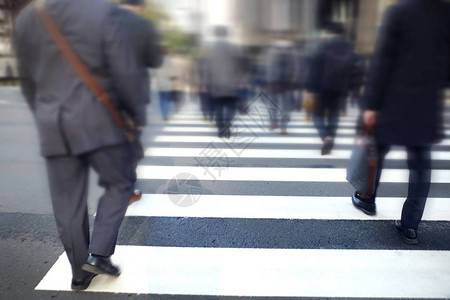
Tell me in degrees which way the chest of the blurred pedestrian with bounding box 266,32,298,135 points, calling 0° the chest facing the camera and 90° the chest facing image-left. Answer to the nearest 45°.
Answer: approximately 180°

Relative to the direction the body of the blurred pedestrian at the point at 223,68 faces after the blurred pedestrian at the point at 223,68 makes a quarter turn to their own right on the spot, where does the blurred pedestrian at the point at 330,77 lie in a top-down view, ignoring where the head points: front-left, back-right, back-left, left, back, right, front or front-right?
front-right

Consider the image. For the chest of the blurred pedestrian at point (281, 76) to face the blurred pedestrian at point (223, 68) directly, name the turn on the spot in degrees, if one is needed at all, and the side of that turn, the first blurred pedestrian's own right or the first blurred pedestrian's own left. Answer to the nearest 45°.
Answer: approximately 135° to the first blurred pedestrian's own left

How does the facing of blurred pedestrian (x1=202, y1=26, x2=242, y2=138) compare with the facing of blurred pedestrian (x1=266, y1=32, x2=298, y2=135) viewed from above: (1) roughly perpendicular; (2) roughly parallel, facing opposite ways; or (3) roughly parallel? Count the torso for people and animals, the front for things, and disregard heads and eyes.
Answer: roughly parallel

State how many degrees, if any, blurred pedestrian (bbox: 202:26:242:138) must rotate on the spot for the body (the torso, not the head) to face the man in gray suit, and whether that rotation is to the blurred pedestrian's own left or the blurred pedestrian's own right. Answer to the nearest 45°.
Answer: approximately 180°

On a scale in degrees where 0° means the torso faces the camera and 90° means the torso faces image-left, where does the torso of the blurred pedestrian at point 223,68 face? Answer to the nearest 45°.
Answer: approximately 180°

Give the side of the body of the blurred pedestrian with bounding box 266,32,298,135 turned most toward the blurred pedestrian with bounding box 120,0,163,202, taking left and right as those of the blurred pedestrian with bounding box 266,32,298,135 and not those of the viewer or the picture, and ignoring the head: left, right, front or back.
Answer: back

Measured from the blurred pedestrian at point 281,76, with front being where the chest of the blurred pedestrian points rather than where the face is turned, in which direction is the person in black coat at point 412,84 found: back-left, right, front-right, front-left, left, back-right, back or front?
back
